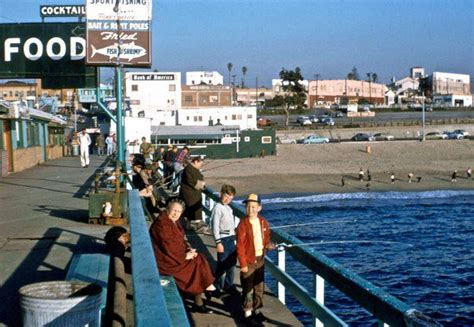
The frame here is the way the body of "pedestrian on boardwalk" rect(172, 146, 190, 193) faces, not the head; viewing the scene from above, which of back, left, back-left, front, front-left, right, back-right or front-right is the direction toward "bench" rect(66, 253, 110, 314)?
right

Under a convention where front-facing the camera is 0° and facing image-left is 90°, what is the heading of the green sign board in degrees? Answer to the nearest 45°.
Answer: approximately 0°

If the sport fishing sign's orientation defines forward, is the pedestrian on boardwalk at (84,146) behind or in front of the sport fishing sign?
behind

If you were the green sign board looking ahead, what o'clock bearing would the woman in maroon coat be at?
The woman in maroon coat is roughly at 12 o'clock from the green sign board.

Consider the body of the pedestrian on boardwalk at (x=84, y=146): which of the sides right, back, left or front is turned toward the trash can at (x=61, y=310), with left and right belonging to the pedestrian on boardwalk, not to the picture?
front

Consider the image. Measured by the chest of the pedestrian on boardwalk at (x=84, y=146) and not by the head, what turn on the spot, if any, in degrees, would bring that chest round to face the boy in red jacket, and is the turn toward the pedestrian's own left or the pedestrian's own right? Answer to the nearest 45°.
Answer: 0° — they already face them

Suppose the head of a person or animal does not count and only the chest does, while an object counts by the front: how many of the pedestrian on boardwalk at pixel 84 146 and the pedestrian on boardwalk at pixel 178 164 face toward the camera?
1

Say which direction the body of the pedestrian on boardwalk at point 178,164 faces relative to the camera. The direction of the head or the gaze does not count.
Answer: to the viewer's right
